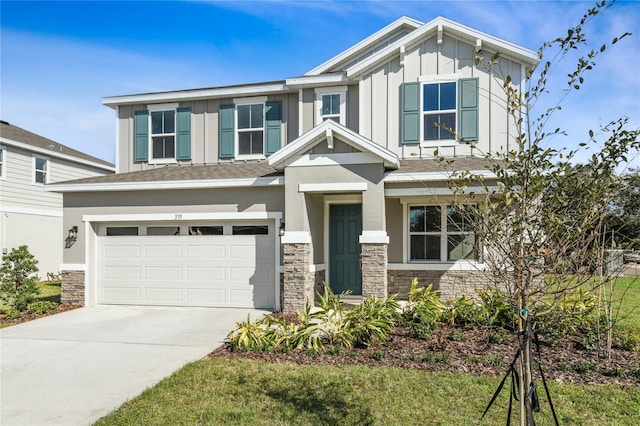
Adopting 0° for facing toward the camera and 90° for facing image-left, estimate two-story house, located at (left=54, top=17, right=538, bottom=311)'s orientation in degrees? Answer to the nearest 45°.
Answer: approximately 0°

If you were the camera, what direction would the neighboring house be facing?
facing the viewer and to the left of the viewer

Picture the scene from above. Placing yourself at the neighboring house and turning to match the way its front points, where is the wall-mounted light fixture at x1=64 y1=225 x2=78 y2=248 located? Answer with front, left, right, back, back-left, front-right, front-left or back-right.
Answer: front-left

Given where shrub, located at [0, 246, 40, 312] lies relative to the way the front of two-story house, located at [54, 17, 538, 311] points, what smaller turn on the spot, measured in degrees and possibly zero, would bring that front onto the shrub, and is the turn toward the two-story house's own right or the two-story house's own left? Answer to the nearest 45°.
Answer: approximately 90° to the two-story house's own right

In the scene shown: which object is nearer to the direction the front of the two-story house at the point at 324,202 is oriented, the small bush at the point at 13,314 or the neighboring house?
the small bush

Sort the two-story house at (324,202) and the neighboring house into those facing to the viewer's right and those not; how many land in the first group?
0

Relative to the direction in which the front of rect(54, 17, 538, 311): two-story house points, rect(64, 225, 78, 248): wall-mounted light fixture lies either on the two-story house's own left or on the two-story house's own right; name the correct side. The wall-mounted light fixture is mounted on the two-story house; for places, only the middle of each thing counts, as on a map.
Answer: on the two-story house's own right

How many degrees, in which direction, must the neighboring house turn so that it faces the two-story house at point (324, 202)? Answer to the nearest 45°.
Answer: approximately 90° to its left

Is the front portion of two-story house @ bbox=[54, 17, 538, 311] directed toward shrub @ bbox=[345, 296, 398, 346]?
yes

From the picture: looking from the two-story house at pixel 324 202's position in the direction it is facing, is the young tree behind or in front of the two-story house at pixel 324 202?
in front
